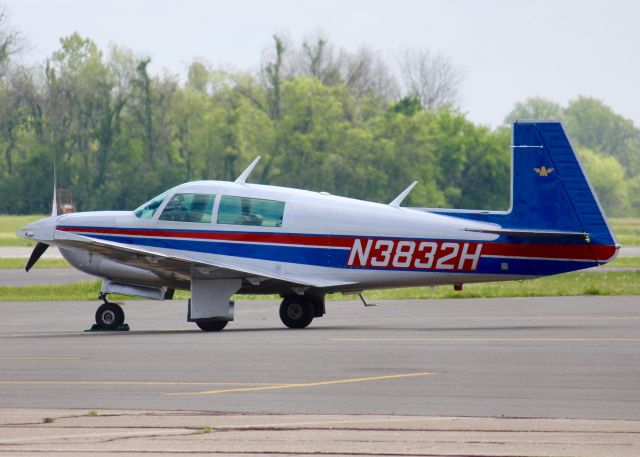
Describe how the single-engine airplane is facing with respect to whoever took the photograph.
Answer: facing to the left of the viewer
